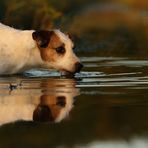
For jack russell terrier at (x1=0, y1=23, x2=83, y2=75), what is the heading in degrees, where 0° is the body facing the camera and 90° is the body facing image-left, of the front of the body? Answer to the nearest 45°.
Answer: approximately 270°
